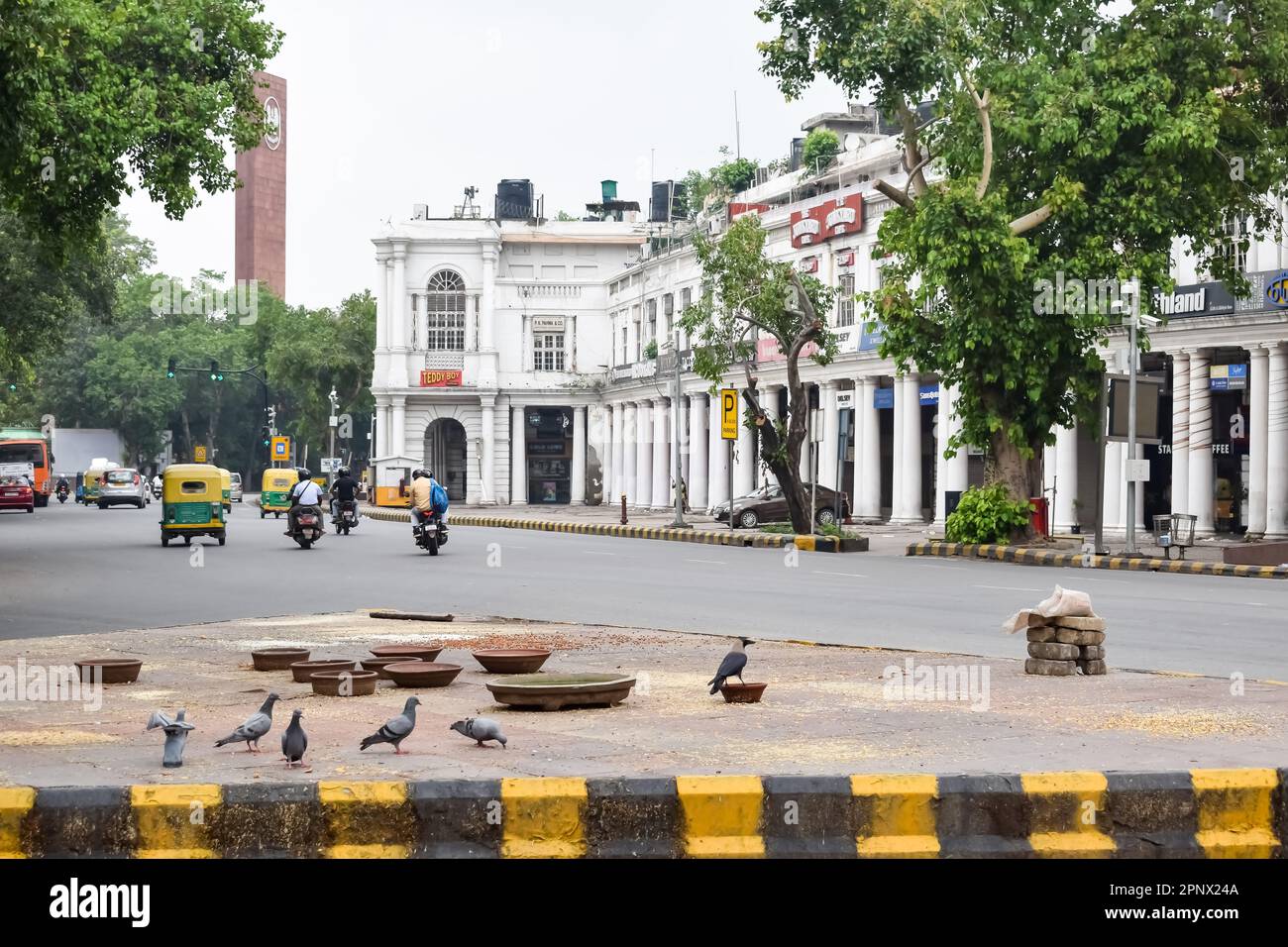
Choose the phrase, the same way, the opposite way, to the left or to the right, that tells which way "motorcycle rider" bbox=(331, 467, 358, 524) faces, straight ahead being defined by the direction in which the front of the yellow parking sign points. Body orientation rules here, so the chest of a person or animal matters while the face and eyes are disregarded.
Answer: the opposite way

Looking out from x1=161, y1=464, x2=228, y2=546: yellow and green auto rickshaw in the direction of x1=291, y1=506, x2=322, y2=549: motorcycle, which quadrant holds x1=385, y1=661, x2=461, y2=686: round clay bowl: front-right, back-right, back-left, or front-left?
front-right

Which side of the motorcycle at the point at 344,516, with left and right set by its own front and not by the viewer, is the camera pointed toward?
back

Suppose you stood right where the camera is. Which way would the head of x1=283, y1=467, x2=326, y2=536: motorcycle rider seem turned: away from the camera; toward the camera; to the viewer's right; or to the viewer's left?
away from the camera

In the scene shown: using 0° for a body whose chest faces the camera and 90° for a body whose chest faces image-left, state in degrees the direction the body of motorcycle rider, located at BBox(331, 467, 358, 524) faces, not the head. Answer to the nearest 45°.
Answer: approximately 180°

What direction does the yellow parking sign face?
toward the camera

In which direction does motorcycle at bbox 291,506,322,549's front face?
away from the camera

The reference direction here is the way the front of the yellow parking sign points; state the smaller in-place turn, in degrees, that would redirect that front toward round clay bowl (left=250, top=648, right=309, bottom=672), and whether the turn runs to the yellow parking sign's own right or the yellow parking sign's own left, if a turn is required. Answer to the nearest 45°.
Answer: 0° — it already faces it

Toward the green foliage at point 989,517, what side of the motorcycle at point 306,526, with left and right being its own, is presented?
right

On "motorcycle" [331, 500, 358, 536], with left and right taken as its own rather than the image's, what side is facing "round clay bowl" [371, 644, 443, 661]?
back

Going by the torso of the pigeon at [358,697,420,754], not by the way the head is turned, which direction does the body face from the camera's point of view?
to the viewer's right

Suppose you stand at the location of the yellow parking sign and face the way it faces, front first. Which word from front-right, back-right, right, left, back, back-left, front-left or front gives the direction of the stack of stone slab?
front

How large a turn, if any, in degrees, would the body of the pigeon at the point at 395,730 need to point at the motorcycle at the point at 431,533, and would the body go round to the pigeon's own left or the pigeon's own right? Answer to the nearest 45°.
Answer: approximately 90° to the pigeon's own left

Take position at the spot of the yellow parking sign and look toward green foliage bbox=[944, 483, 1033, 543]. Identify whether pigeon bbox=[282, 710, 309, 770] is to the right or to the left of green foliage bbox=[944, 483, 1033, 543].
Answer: right
